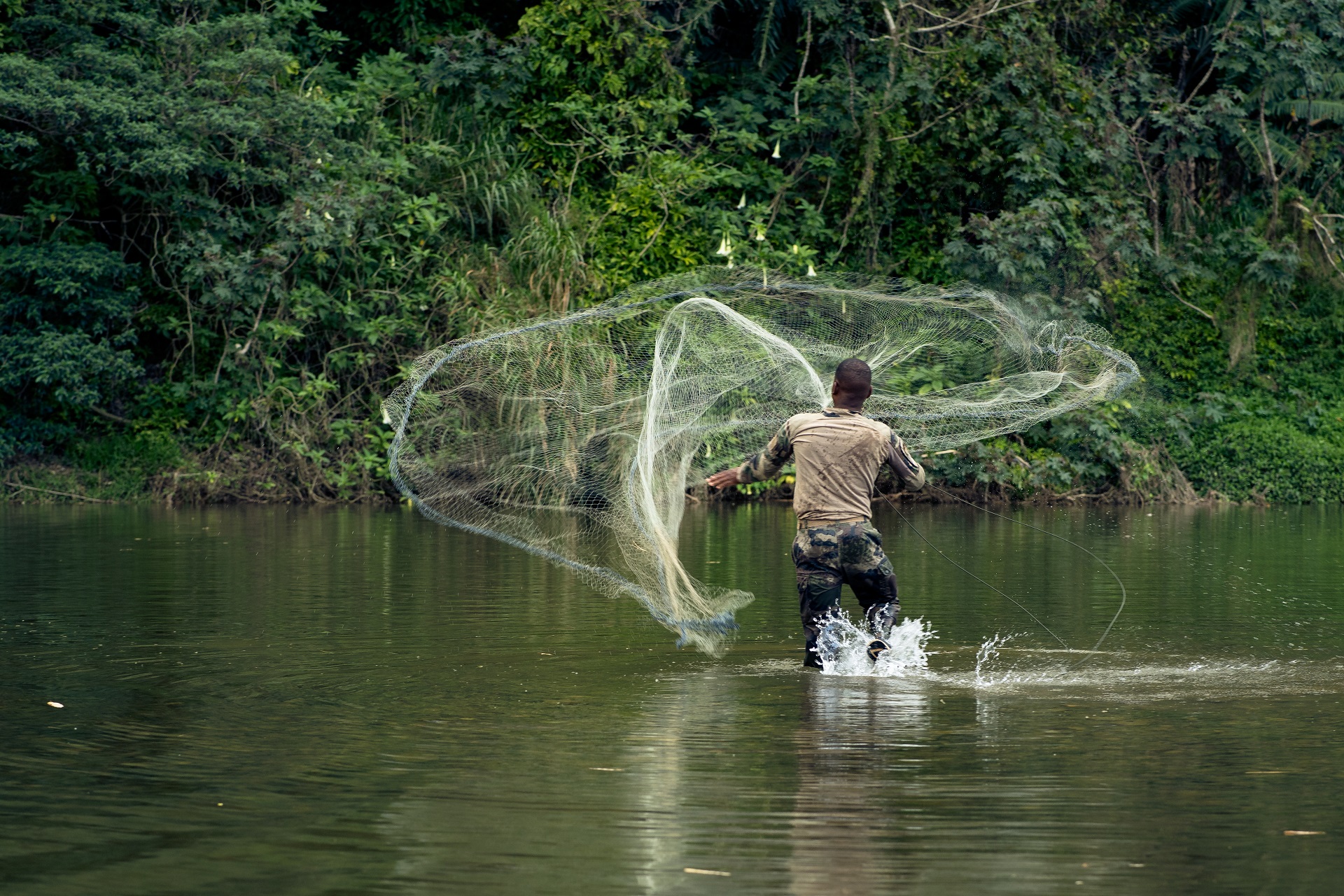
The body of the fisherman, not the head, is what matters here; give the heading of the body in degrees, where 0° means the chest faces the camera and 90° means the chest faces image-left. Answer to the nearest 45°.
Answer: approximately 180°

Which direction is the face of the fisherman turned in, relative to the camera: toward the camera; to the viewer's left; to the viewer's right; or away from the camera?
away from the camera
